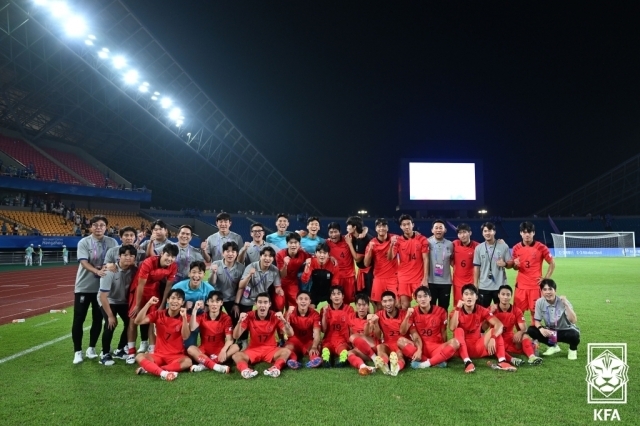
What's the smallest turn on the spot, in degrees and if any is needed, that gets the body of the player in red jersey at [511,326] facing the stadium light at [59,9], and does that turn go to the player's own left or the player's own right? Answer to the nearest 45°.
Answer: approximately 90° to the player's own right

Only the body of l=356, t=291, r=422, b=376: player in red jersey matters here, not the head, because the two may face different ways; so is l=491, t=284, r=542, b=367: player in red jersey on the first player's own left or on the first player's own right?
on the first player's own left

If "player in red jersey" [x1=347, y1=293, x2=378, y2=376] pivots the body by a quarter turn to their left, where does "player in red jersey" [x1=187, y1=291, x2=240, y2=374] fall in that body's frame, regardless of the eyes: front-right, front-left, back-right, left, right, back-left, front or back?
back

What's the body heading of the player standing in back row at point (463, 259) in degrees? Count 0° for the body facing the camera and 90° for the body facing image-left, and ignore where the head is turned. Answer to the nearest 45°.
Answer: approximately 0°

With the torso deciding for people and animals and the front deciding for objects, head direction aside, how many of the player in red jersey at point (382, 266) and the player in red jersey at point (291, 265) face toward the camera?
2

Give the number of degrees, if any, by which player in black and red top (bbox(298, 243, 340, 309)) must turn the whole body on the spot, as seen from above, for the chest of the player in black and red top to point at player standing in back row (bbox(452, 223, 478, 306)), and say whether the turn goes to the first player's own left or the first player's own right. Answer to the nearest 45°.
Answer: approximately 90° to the first player's own left

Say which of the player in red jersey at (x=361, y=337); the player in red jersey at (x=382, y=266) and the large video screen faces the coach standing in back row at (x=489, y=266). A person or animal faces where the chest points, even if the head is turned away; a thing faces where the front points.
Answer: the large video screen

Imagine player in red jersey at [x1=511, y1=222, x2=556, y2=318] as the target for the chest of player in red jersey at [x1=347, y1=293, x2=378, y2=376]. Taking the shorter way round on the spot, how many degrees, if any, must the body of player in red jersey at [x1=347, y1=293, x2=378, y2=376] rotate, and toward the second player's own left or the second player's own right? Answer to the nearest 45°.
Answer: approximately 135° to the second player's own left
